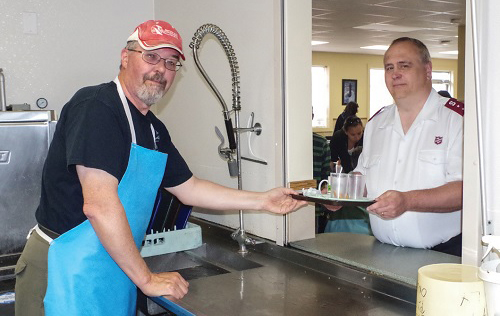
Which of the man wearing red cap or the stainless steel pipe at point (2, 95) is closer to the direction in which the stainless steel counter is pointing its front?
the man wearing red cap

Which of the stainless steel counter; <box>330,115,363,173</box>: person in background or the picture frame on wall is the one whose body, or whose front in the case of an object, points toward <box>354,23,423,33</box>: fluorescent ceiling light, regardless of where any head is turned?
the picture frame on wall

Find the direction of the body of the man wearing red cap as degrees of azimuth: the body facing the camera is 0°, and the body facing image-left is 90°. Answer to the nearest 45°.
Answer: approximately 315°

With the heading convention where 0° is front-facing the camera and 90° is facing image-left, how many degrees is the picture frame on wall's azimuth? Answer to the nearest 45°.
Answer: approximately 0°

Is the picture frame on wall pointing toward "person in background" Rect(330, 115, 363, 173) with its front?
yes

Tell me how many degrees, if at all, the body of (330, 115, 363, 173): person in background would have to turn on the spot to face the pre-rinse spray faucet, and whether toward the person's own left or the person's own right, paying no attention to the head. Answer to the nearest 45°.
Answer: approximately 45° to the person's own right

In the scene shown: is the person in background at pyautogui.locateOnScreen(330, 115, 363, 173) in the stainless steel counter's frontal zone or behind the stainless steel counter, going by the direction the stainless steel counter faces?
behind
